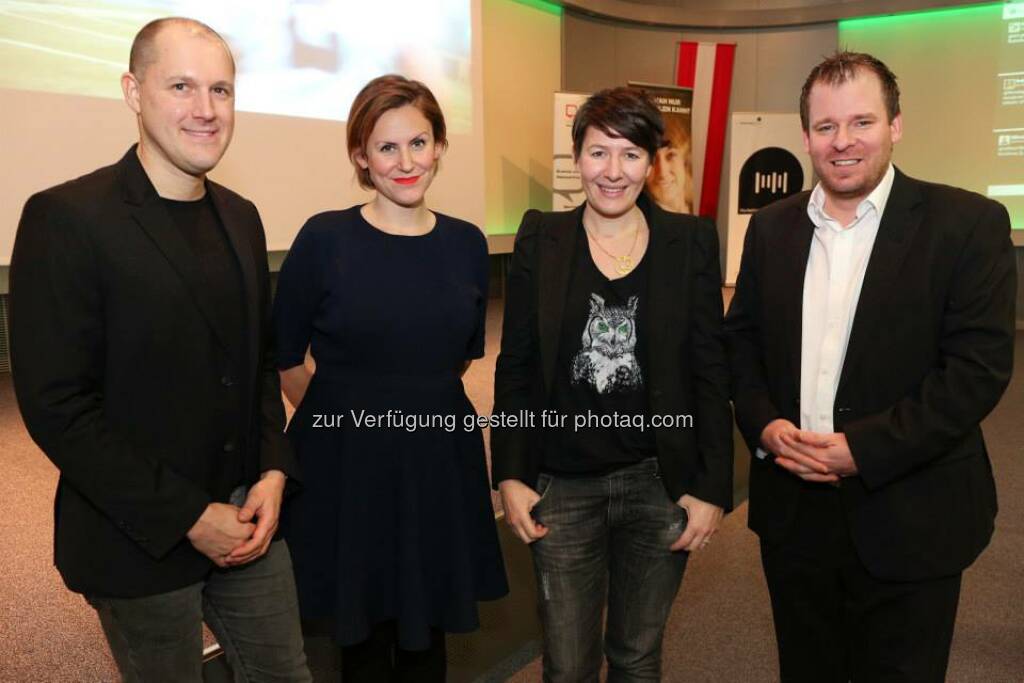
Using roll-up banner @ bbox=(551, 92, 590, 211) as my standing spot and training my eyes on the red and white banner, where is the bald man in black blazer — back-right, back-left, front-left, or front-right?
back-right

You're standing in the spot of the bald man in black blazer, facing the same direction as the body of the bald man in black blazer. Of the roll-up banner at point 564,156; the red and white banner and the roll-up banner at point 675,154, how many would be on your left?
3

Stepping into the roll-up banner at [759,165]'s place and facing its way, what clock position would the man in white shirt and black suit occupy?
The man in white shirt and black suit is roughly at 12 o'clock from the roll-up banner.

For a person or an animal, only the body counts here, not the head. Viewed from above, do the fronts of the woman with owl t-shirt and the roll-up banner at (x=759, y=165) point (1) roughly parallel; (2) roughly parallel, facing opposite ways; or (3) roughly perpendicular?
roughly parallel

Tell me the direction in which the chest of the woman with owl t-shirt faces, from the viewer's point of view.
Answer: toward the camera

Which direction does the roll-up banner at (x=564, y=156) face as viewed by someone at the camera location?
facing the viewer

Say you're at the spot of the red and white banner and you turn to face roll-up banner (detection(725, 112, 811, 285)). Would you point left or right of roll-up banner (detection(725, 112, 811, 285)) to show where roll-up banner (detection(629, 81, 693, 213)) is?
right

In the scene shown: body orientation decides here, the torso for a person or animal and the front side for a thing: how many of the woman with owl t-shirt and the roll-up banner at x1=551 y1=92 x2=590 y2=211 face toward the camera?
2

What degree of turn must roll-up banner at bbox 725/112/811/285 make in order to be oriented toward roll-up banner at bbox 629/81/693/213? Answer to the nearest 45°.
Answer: approximately 45° to its right

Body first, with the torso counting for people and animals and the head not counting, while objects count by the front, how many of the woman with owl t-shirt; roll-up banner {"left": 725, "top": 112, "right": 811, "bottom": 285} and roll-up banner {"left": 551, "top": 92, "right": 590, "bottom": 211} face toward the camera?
3

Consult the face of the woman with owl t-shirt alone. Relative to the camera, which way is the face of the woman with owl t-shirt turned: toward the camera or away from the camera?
toward the camera

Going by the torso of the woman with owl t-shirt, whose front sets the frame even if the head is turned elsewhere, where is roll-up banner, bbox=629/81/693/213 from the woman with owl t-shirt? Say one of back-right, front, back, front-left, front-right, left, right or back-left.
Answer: back

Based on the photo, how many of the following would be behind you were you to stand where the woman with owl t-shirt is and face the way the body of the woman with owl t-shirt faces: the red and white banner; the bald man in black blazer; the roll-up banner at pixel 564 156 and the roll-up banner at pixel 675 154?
3

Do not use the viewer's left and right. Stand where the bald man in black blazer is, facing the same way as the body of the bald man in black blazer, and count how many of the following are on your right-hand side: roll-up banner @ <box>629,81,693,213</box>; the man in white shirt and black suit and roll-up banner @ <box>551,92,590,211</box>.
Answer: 0

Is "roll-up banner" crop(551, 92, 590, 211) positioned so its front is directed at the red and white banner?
no

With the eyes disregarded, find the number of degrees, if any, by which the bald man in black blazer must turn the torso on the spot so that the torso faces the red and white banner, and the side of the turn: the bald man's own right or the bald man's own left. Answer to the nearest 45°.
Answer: approximately 90° to the bald man's own left

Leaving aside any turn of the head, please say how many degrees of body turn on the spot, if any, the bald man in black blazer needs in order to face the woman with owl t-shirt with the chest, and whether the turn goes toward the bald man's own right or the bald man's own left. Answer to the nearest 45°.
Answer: approximately 45° to the bald man's own left

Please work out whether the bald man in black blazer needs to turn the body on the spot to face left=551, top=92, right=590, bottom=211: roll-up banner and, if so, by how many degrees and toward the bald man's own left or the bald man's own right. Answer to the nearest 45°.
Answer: approximately 90° to the bald man's own left
